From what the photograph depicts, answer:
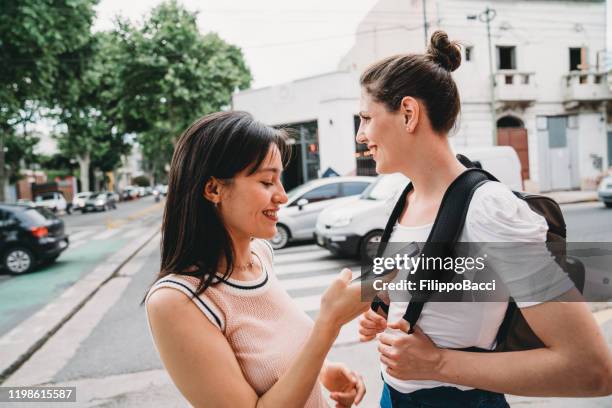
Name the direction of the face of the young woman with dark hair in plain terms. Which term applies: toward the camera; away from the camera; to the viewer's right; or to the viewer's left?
to the viewer's right

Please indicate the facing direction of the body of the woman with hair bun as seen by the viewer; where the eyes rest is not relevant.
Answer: to the viewer's left

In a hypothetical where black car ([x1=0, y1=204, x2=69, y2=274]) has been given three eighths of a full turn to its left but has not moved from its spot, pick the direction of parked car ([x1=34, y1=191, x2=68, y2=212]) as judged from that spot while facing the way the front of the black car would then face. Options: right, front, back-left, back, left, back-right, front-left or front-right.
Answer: back

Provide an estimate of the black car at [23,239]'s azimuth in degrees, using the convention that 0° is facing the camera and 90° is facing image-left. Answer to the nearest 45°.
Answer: approximately 135°

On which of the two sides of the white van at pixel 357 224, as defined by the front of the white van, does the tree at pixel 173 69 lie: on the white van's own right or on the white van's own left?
on the white van's own right

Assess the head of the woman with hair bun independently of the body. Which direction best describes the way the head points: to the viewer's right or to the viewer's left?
to the viewer's left

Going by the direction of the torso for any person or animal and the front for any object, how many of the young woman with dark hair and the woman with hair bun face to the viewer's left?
1

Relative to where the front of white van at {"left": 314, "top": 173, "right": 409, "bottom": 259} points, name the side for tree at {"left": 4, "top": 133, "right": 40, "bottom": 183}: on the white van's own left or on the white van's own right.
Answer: on the white van's own right

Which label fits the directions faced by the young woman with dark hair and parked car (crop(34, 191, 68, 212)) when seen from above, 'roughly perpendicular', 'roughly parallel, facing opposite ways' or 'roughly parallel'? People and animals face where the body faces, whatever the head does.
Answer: roughly perpendicular

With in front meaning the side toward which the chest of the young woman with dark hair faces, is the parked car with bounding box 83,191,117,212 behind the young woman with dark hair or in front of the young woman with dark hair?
behind
